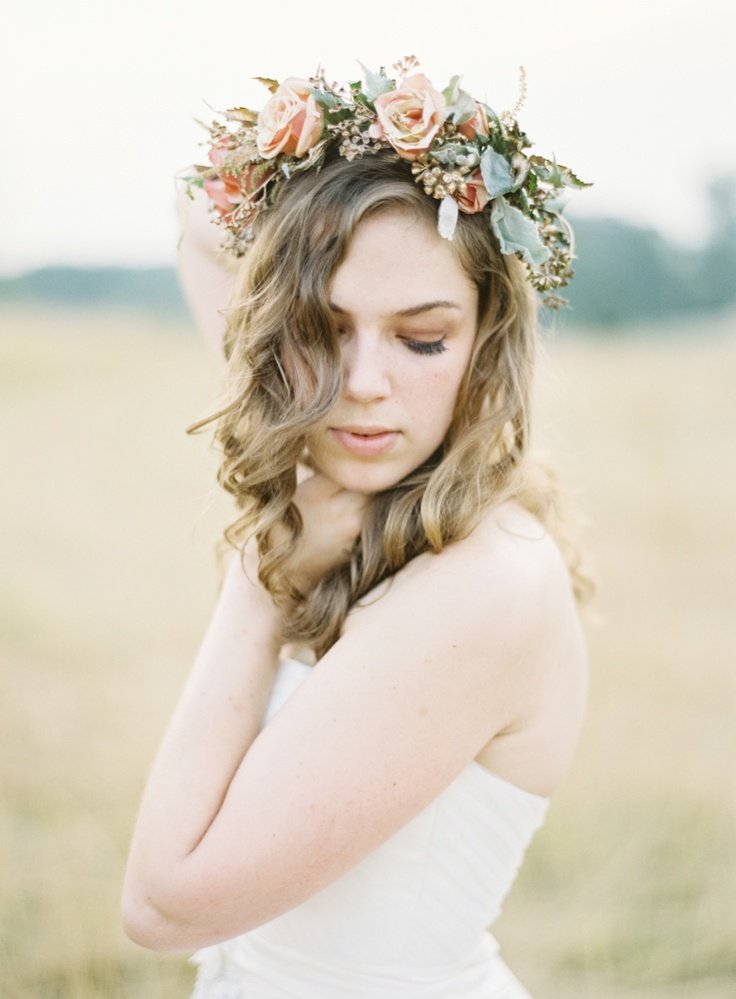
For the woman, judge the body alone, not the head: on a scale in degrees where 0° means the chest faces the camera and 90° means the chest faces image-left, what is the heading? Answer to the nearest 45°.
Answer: approximately 45°
